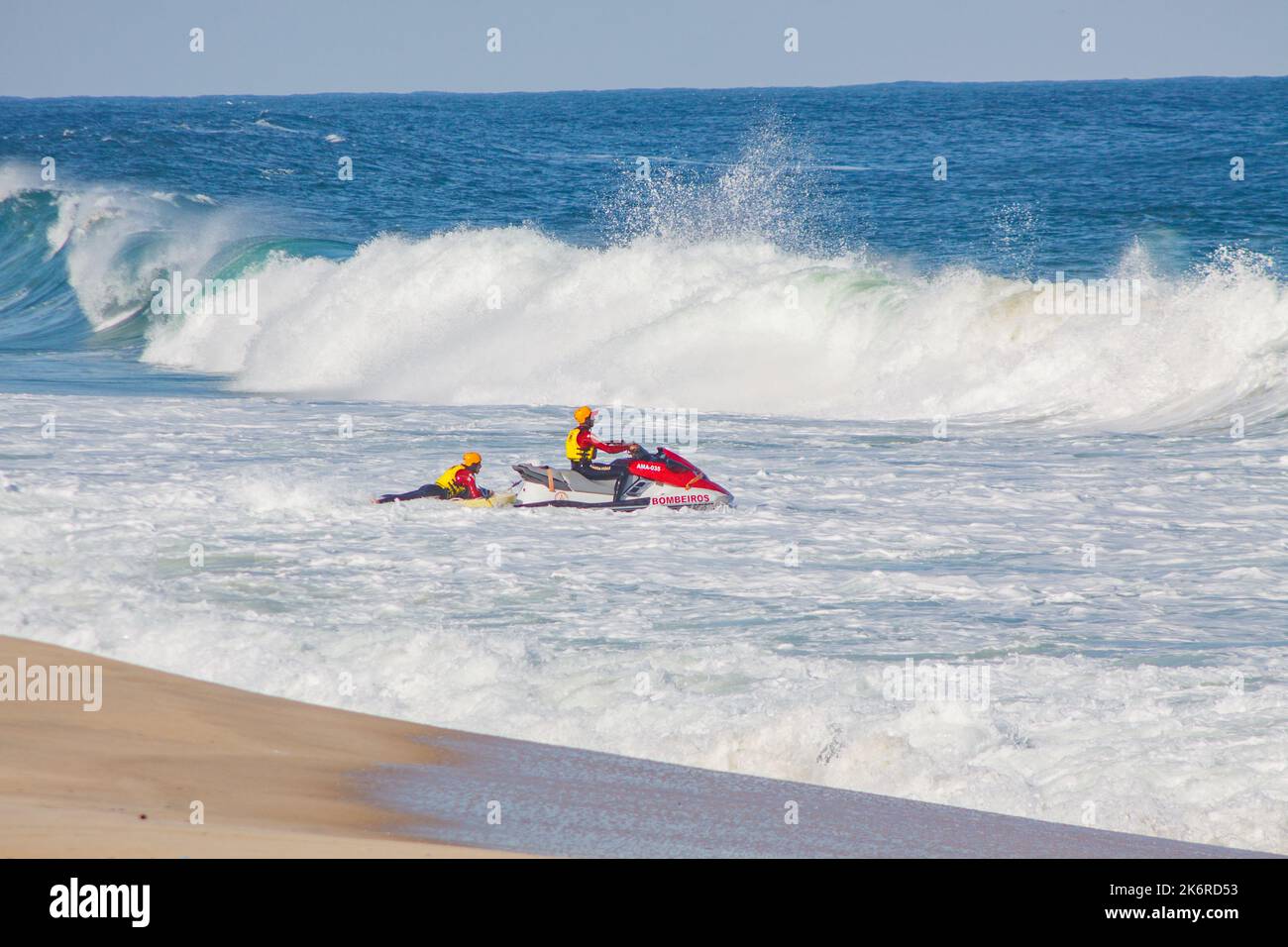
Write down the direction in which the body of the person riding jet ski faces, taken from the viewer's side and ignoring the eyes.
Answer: to the viewer's right

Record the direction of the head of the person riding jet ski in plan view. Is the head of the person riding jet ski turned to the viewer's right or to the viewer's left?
to the viewer's right

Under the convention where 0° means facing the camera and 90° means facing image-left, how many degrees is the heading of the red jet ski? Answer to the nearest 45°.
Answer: approximately 270°

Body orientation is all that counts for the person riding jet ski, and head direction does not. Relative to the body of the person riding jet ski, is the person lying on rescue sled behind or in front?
behind

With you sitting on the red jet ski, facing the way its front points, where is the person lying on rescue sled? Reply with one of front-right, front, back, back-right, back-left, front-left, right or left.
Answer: back
